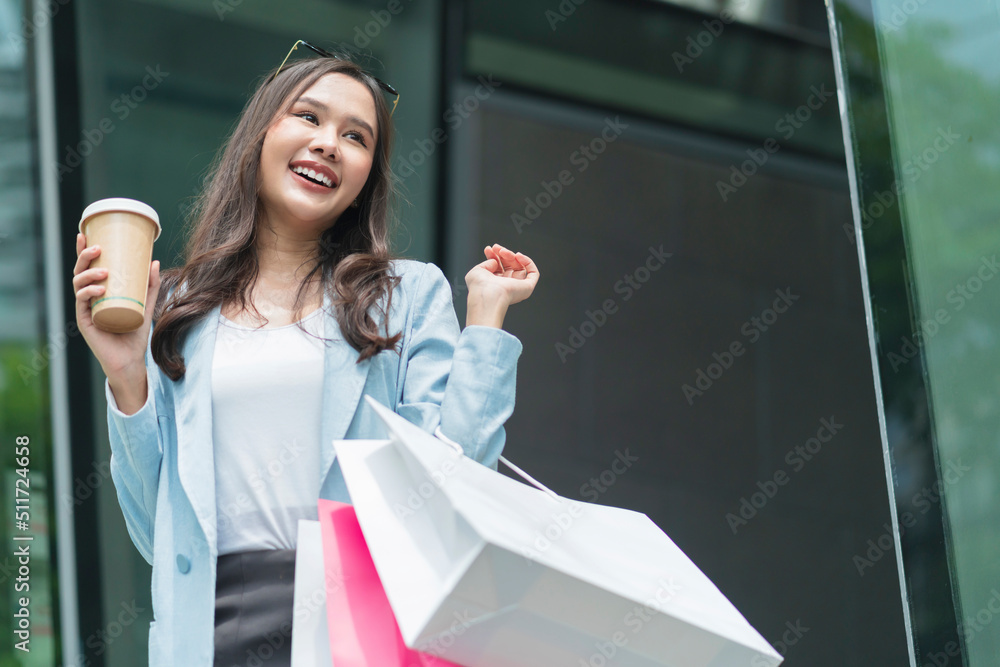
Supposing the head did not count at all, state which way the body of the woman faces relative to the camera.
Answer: toward the camera
